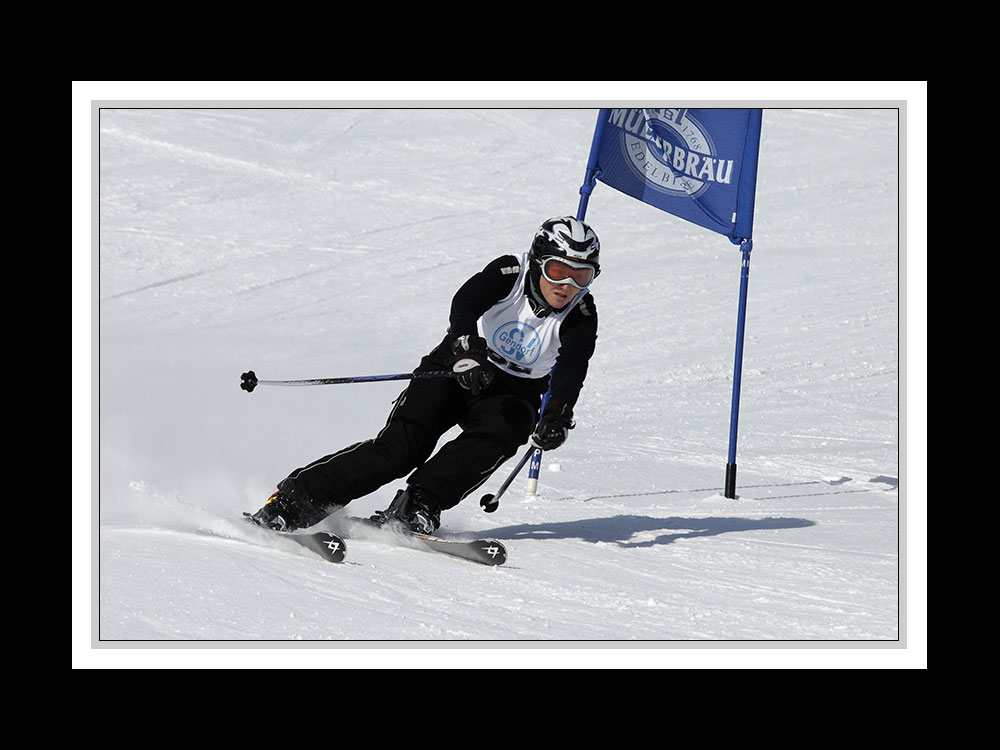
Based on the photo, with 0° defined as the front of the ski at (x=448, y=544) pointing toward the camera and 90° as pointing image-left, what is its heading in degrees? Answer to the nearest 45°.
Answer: approximately 315°

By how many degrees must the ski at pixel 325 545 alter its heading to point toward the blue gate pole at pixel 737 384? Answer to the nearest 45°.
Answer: approximately 90° to its left

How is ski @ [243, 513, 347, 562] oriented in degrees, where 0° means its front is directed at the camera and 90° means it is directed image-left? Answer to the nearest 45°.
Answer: approximately 315°

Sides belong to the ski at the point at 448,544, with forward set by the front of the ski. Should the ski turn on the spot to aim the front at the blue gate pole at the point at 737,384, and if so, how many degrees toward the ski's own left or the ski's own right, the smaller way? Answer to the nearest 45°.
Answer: approximately 90° to the ski's own left
